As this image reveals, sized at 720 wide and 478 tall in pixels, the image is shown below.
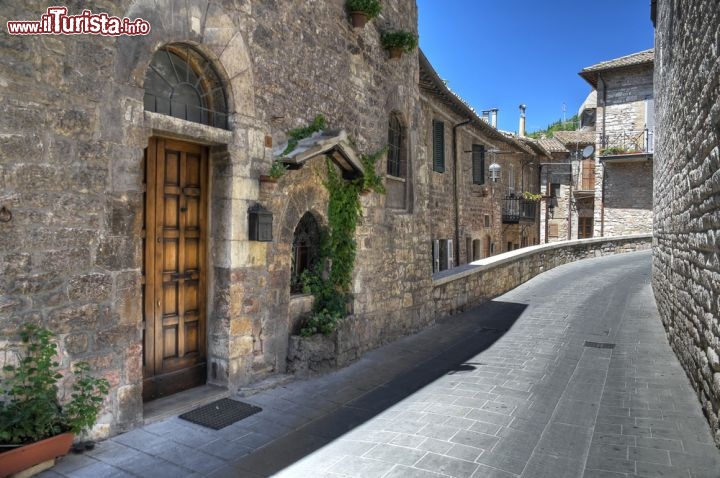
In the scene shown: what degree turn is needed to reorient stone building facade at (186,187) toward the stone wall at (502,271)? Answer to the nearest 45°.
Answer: approximately 90° to its left

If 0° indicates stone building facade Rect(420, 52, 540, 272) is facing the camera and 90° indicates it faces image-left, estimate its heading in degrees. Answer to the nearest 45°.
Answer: approximately 315°

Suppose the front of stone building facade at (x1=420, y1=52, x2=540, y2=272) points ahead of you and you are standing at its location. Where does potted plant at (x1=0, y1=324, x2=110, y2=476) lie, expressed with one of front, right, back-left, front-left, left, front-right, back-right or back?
front-right
